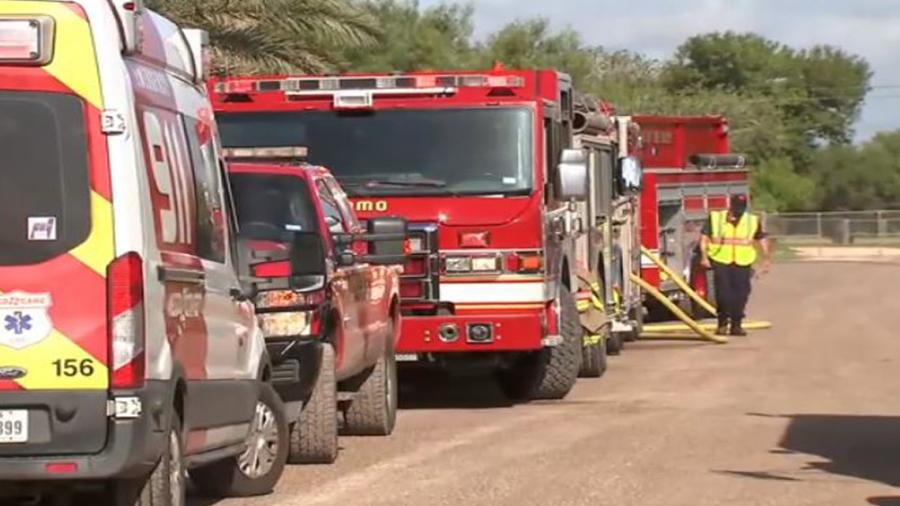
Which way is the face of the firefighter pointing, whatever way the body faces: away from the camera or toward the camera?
toward the camera

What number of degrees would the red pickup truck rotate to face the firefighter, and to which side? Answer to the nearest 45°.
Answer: approximately 135° to its left

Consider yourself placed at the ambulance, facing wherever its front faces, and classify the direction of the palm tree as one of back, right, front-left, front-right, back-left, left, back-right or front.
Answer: front-left

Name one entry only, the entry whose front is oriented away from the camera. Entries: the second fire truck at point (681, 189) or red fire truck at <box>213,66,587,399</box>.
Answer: the second fire truck

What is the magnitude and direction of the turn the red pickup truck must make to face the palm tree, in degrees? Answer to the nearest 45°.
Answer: approximately 180°

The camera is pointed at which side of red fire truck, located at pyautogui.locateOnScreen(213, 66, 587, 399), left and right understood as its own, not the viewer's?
front

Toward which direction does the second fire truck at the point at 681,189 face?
away from the camera

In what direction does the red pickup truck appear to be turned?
toward the camera

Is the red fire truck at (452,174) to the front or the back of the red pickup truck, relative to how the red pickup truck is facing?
to the back

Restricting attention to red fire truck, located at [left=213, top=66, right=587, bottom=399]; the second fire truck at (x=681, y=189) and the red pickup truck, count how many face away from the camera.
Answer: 1
